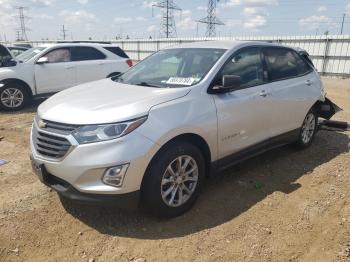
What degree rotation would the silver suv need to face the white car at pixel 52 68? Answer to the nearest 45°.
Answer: approximately 90° to its right

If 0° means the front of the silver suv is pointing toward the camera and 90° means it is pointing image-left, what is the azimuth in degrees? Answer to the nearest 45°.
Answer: approximately 45°
